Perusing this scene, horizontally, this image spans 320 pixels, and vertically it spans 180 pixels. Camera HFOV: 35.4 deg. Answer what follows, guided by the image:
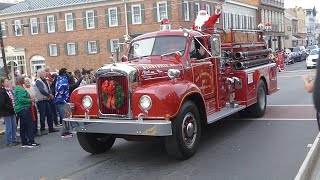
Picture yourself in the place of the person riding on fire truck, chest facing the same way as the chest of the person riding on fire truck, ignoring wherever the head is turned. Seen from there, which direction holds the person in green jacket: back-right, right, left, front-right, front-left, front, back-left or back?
front-right

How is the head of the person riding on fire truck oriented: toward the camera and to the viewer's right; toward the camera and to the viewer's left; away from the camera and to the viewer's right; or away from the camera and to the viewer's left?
toward the camera and to the viewer's left

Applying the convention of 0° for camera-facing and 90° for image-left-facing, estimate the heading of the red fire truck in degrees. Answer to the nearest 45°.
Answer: approximately 45°

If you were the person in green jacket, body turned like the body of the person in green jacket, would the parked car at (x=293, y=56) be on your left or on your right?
on your left

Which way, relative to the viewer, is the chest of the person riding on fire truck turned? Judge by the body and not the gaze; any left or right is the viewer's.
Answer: facing the viewer and to the left of the viewer

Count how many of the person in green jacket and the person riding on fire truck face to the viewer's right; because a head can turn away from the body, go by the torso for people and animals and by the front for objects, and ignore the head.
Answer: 1

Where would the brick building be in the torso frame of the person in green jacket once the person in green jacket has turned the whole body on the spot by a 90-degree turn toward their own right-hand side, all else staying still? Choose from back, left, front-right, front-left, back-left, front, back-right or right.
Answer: back

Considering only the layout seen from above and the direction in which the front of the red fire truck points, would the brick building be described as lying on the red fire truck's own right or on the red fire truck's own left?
on the red fire truck's own right

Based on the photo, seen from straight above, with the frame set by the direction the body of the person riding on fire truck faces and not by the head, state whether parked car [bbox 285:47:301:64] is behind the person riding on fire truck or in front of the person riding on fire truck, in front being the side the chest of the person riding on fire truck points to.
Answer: behind

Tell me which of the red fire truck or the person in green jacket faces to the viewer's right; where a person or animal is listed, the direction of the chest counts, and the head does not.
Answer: the person in green jacket

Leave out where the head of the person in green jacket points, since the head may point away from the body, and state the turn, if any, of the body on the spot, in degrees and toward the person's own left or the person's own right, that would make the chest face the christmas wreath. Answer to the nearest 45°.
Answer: approximately 45° to the person's own right

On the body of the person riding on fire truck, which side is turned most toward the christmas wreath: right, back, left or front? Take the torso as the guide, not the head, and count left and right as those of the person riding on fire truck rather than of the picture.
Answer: front

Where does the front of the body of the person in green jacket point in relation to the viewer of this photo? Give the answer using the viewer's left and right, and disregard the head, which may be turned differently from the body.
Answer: facing to the right of the viewer

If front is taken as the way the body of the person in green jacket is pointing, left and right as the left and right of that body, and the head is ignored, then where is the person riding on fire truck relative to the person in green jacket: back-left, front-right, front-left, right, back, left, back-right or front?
front

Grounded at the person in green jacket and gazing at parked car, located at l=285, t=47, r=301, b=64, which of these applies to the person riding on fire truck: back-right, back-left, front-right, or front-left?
front-right
